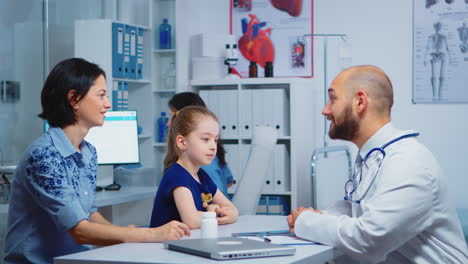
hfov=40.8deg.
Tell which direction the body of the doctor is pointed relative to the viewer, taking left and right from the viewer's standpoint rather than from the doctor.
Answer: facing to the left of the viewer

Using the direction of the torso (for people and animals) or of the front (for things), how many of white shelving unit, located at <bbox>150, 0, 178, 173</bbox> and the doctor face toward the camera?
1

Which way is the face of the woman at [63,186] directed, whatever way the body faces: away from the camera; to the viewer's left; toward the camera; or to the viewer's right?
to the viewer's right

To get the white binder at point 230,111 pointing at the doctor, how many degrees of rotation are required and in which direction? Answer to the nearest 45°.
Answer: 0° — it already faces them

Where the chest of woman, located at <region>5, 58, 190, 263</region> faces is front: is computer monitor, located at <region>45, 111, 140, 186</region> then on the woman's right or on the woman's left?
on the woman's left

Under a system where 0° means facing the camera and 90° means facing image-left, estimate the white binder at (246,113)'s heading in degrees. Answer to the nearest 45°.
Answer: approximately 0°

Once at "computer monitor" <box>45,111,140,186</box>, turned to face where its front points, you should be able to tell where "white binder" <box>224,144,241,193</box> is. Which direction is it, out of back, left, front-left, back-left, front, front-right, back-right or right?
back-left

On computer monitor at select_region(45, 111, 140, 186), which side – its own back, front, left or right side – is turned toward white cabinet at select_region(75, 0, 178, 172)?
back

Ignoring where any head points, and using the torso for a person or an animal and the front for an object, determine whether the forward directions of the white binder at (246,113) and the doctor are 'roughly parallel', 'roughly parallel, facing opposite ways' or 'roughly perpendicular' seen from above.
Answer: roughly perpendicular

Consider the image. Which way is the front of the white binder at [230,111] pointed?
toward the camera

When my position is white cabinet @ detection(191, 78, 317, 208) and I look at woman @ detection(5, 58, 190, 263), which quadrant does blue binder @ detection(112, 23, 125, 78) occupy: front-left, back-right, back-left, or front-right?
front-right

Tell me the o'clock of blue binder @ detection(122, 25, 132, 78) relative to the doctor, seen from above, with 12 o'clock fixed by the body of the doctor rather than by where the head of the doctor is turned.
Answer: The blue binder is roughly at 2 o'clock from the doctor.

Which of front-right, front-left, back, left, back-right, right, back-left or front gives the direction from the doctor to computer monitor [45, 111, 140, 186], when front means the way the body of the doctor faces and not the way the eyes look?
front-right

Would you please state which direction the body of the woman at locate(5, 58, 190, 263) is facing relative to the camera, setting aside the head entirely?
to the viewer's right

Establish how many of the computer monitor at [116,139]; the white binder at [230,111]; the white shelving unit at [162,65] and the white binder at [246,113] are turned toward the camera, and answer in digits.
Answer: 4

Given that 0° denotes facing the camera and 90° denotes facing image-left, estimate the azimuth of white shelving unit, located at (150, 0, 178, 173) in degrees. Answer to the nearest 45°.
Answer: approximately 0°

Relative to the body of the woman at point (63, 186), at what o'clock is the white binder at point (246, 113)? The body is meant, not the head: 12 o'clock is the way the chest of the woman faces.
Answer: The white binder is roughly at 10 o'clock from the woman.

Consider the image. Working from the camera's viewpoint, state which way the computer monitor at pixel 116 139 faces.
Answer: facing the viewer
